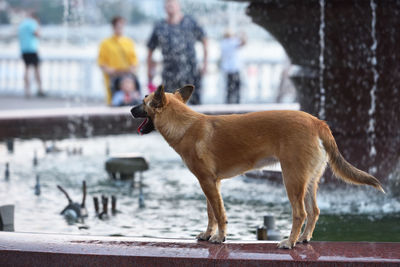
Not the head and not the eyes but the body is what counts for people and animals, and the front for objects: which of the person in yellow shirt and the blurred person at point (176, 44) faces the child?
the person in yellow shirt

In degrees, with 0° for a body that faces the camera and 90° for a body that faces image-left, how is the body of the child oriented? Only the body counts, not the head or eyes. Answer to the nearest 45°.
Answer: approximately 0°

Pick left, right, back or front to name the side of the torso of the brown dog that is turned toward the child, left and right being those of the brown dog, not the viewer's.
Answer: right

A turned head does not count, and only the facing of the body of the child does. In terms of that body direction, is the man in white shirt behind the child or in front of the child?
behind

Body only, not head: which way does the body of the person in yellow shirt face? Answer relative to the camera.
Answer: toward the camera

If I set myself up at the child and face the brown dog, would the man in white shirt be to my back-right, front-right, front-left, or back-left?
back-left

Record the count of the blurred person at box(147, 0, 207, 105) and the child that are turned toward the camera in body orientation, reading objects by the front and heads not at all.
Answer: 2

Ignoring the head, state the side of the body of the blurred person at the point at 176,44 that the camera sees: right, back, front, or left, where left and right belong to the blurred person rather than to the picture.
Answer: front

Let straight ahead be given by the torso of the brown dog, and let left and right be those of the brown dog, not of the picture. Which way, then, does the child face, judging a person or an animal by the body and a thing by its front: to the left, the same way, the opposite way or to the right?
to the left

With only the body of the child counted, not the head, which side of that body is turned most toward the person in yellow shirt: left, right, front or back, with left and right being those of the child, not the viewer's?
back

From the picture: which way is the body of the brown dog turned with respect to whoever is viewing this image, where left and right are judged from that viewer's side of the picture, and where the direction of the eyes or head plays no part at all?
facing to the left of the viewer
